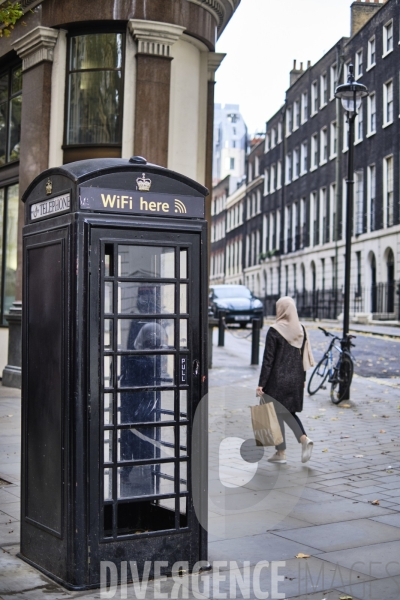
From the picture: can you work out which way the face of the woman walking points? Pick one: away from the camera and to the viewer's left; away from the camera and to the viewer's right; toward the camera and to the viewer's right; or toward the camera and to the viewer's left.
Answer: away from the camera and to the viewer's left

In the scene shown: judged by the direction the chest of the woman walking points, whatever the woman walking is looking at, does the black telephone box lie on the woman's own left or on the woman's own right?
on the woman's own left

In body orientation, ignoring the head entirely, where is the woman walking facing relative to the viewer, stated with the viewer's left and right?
facing away from the viewer and to the left of the viewer

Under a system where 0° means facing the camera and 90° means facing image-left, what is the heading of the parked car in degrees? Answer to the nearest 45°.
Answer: approximately 315°

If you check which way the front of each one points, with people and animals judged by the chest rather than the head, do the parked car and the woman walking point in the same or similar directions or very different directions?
very different directions
